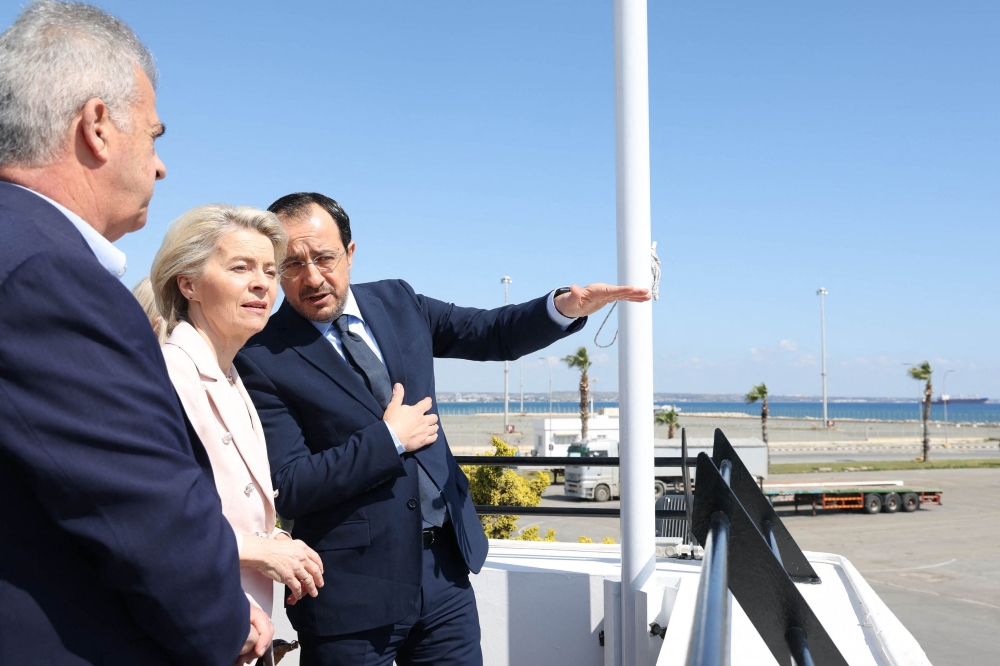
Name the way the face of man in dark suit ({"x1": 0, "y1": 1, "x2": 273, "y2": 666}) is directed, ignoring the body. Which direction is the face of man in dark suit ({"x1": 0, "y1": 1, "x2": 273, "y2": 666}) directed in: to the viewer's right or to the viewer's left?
to the viewer's right

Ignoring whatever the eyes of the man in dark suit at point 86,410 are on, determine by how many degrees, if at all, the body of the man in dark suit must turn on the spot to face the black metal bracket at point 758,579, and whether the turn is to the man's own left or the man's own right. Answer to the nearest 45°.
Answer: approximately 45° to the man's own right

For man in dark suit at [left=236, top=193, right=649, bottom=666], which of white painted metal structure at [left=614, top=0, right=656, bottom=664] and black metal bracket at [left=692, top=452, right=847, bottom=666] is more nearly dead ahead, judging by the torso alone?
the black metal bracket

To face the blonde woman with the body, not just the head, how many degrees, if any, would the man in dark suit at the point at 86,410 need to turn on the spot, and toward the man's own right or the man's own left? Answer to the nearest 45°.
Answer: approximately 45° to the man's own left

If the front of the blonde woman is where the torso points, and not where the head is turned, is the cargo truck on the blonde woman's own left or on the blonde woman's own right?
on the blonde woman's own left

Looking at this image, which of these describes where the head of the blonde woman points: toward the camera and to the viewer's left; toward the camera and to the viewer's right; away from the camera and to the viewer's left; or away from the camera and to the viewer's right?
toward the camera and to the viewer's right

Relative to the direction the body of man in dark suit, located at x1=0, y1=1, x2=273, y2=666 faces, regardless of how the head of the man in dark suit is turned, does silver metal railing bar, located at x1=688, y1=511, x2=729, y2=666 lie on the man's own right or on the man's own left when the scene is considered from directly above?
on the man's own right

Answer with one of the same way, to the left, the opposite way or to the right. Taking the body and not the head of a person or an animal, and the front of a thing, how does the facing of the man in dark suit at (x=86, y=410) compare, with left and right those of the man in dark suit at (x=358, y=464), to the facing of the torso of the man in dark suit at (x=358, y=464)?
to the left
